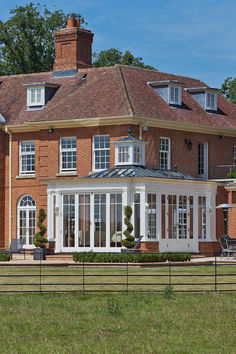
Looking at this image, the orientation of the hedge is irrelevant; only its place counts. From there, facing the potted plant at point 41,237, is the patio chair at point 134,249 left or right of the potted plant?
right

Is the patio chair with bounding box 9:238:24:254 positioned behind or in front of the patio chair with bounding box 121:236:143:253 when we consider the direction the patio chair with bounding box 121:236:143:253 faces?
in front

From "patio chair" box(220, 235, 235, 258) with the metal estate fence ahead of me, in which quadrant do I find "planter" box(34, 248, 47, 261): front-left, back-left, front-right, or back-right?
front-right
